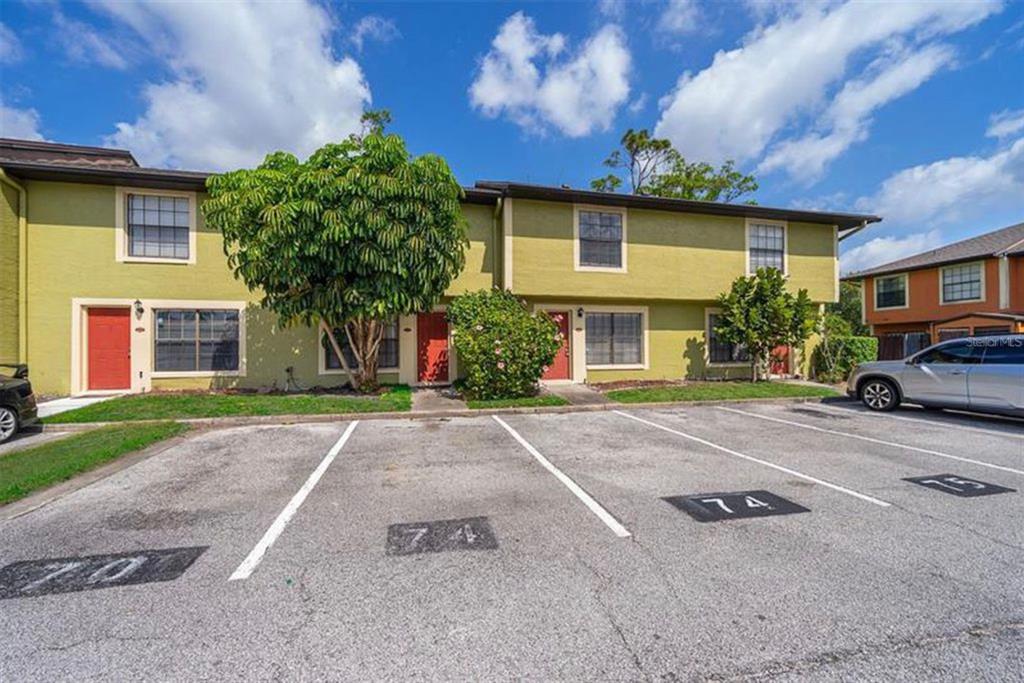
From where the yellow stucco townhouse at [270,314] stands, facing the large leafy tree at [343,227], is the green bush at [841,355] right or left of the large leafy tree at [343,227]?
left

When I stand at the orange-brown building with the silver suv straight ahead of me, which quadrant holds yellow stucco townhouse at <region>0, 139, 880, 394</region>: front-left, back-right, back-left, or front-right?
front-right

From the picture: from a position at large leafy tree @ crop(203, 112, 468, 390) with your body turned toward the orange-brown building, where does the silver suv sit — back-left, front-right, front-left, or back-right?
front-right

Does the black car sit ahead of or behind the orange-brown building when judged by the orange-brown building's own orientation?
ahead

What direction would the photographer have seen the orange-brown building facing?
facing the viewer and to the left of the viewer

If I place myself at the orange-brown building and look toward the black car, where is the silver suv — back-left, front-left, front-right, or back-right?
front-left

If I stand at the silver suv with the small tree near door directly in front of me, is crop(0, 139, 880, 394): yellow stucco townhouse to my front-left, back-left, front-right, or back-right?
front-left
